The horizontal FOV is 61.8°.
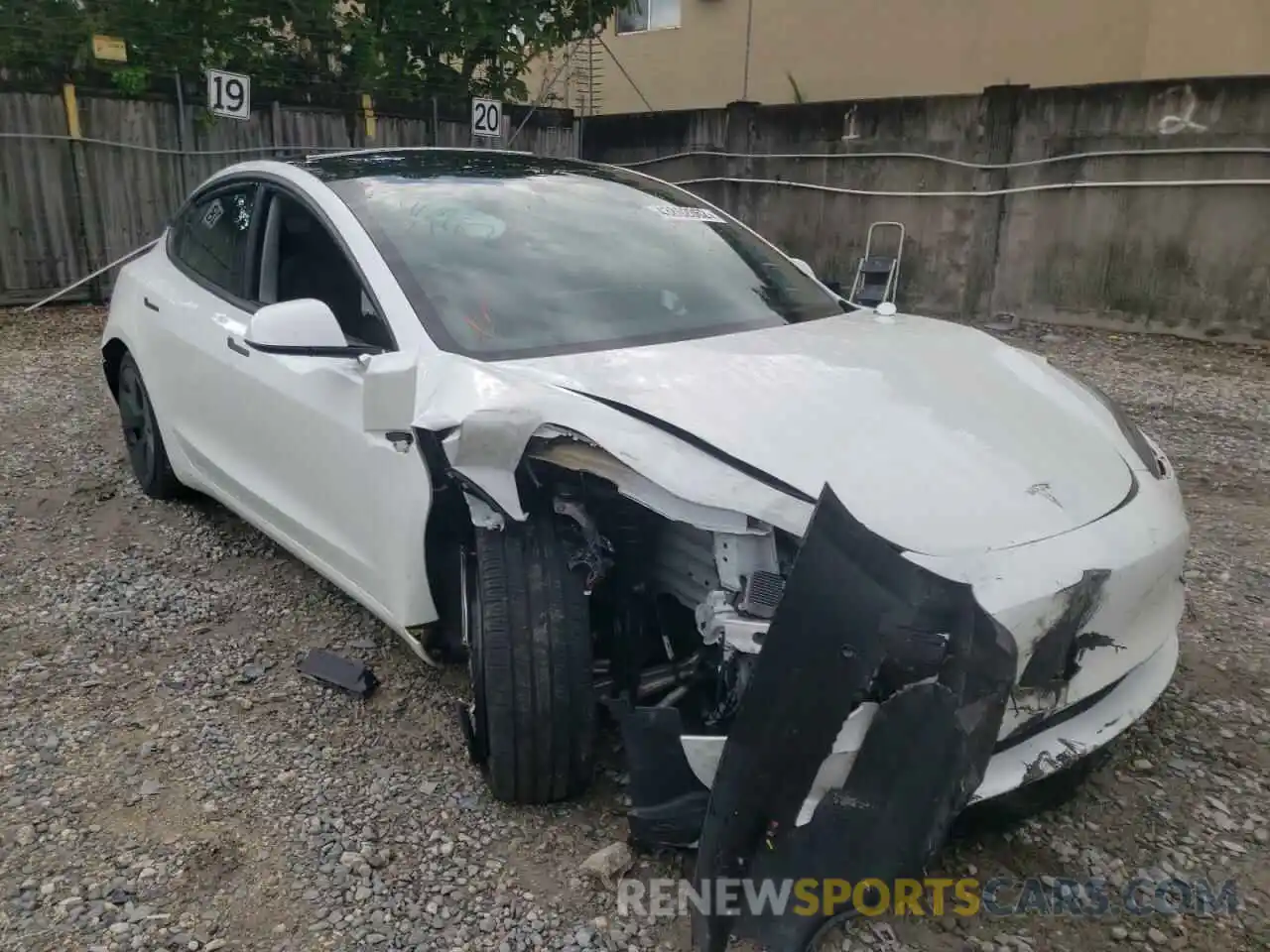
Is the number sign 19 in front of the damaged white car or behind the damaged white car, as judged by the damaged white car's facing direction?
behind

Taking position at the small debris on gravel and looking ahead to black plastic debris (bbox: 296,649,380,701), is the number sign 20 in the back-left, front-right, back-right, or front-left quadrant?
front-right

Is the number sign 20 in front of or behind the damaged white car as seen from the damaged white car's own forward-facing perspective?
behind

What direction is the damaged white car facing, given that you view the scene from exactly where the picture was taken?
facing the viewer and to the right of the viewer

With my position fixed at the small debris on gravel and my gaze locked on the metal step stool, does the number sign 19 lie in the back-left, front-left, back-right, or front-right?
front-left

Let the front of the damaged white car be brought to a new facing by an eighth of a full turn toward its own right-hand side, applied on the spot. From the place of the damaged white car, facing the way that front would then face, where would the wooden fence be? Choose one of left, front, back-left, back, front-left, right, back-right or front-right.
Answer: back-right

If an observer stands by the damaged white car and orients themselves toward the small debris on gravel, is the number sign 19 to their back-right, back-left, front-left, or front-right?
back-right

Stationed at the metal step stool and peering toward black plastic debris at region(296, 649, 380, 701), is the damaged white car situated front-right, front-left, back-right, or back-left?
front-left
